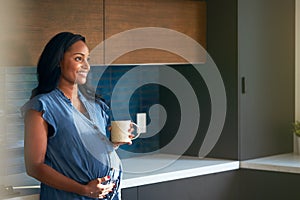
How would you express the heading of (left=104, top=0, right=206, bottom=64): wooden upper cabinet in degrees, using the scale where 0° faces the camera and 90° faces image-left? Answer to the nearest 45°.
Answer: approximately 0°

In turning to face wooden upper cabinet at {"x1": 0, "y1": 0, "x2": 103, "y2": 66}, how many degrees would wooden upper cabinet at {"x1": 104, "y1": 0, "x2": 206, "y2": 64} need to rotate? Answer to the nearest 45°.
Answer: approximately 45° to its right
